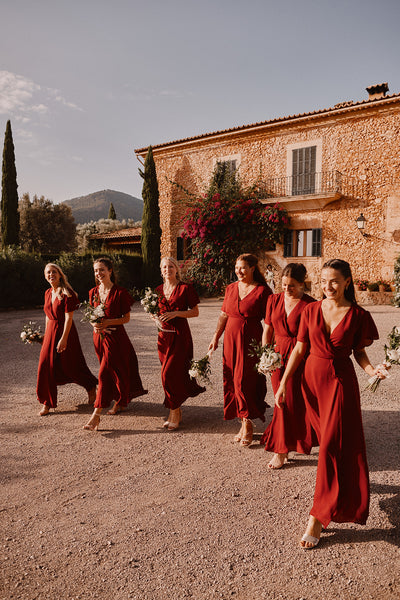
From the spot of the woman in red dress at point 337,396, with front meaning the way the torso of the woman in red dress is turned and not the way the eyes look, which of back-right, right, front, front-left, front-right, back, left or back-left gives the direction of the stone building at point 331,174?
back-right

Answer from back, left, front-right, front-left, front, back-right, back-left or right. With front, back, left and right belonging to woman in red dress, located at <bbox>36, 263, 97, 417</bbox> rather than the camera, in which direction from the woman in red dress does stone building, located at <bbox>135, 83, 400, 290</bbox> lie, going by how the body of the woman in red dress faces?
back

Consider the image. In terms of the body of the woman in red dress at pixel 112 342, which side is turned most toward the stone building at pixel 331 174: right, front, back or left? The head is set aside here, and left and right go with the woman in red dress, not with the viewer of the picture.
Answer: back

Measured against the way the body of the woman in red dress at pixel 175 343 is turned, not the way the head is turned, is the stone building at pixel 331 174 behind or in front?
behind

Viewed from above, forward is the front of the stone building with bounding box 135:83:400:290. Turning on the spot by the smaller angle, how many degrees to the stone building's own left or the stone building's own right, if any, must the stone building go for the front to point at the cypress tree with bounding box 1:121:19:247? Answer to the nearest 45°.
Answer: approximately 45° to the stone building's own right

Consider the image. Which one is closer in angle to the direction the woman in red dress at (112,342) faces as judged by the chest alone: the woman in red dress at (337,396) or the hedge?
the woman in red dress

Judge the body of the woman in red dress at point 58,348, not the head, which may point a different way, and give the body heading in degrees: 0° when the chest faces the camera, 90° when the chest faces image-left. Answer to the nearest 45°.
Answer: approximately 45°

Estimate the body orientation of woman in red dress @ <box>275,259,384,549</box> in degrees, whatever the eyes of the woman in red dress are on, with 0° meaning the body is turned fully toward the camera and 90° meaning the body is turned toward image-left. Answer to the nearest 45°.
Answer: approximately 45°
